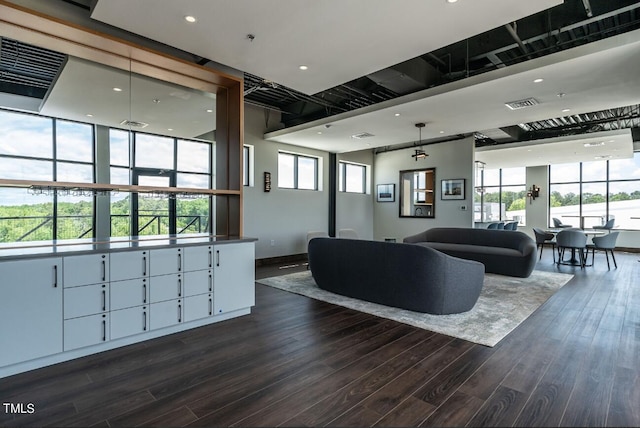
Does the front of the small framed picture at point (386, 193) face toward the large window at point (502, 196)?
no

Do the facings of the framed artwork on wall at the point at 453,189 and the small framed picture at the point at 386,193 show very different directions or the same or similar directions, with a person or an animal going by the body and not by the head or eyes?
same or similar directions

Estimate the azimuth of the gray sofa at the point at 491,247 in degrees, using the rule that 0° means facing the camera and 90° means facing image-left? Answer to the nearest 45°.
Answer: approximately 45°

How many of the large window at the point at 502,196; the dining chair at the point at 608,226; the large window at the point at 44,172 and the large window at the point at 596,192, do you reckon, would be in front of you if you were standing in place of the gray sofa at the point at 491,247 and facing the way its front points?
1

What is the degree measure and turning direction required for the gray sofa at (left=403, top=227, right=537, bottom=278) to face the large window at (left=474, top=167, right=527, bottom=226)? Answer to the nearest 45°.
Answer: approximately 135° to its right

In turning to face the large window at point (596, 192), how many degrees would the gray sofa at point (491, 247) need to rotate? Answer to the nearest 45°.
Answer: approximately 180°

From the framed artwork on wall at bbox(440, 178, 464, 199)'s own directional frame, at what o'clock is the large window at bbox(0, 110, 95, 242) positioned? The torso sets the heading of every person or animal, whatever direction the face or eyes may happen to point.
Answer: The large window is roughly at 1 o'clock from the framed artwork on wall.

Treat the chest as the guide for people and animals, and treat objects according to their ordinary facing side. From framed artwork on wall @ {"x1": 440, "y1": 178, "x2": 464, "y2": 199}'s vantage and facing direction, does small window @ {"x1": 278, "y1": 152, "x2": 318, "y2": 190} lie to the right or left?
on its right

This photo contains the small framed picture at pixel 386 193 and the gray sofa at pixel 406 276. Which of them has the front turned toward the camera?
the small framed picture

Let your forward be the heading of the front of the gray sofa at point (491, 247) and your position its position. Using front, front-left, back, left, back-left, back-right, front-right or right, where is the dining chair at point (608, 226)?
back

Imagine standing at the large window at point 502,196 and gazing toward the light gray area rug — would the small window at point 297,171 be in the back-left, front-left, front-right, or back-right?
front-right

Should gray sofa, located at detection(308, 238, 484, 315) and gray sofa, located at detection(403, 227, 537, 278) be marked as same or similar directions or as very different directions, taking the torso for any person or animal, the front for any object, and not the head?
very different directions

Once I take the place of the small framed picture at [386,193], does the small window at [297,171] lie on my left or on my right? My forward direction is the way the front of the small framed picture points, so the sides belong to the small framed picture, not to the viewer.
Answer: on my right

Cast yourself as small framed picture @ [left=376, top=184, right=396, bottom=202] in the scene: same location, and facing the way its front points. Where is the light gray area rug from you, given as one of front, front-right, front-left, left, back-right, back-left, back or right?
front

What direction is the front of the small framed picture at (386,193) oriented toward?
toward the camera

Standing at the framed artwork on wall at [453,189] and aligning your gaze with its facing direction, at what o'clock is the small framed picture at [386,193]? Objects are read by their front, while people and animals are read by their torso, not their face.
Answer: The small framed picture is roughly at 4 o'clock from the framed artwork on wall.

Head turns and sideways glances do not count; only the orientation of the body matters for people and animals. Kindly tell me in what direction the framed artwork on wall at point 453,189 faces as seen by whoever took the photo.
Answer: facing the viewer

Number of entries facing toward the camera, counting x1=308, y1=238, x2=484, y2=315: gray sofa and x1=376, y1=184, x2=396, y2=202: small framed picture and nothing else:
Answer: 1
